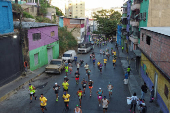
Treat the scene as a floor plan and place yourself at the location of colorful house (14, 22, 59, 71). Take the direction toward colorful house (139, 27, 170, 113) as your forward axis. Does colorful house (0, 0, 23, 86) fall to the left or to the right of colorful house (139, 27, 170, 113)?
right

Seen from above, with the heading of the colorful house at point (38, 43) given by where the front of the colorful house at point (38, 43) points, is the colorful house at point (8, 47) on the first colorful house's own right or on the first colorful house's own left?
on the first colorful house's own right

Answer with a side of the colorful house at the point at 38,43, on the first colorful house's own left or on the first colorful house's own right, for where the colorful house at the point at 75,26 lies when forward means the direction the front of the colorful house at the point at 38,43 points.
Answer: on the first colorful house's own left

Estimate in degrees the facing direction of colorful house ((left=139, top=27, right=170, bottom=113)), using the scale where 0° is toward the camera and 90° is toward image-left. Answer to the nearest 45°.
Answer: approximately 45°

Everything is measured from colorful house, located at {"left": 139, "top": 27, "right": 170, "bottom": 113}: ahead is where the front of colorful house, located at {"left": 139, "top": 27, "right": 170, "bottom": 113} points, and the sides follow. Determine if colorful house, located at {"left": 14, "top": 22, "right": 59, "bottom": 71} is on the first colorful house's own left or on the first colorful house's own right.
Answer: on the first colorful house's own right

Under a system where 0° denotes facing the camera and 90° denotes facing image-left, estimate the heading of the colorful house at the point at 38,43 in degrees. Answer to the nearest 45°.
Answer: approximately 315°
